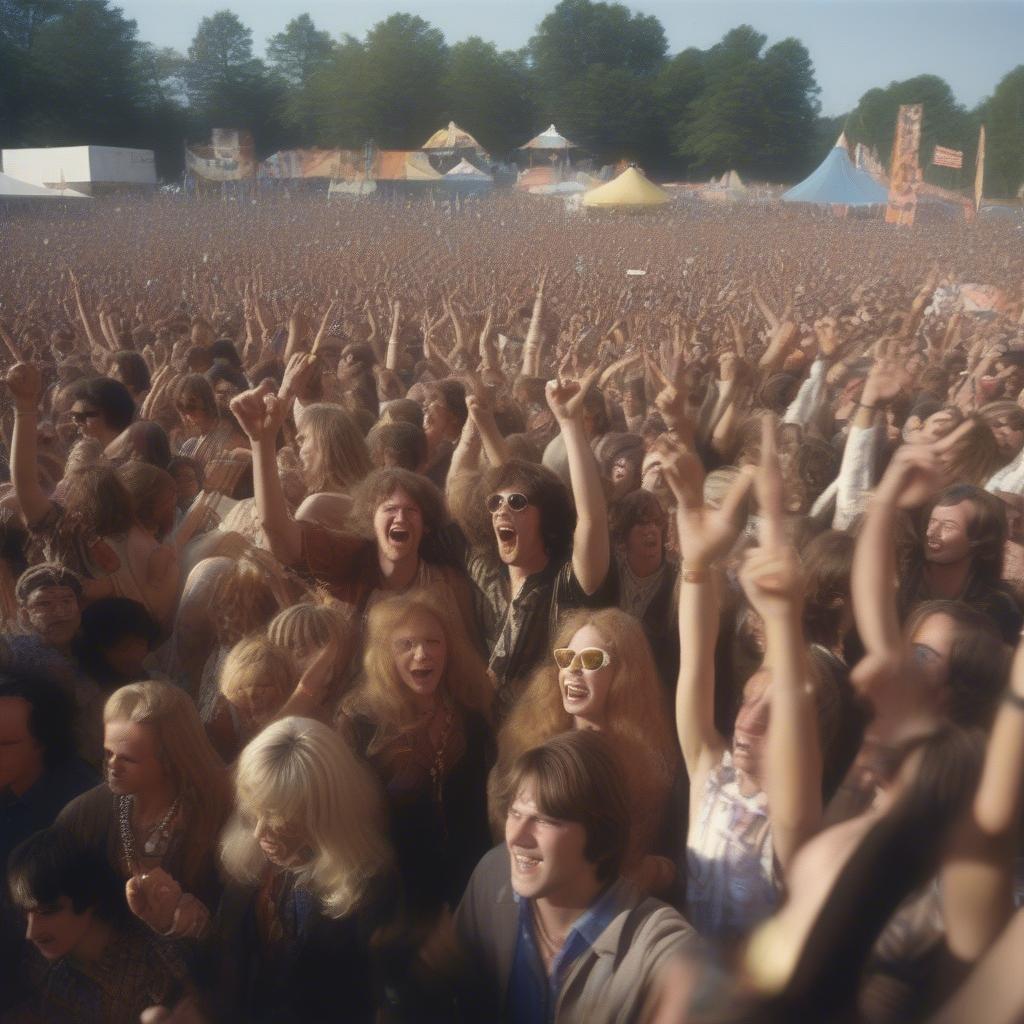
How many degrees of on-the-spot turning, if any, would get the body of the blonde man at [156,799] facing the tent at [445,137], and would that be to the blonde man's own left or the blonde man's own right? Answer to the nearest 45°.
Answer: approximately 135° to the blonde man's own right

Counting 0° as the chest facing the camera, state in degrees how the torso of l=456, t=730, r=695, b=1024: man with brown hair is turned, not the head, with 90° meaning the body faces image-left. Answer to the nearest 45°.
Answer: approximately 45°

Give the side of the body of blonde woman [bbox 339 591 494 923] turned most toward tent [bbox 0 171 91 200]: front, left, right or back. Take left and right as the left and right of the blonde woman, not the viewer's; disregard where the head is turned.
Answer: back

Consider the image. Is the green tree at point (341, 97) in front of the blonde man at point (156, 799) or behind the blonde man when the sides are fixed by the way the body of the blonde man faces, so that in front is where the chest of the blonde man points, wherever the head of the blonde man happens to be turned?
behind

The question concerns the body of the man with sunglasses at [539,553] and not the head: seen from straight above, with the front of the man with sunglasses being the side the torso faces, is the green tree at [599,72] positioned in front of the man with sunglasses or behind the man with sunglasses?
behind

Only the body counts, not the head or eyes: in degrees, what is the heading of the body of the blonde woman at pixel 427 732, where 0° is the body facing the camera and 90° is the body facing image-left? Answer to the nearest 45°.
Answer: approximately 0°

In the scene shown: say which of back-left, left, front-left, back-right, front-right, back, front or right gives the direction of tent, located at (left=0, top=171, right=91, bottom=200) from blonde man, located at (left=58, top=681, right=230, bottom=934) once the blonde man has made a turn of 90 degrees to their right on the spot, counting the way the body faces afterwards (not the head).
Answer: front-right

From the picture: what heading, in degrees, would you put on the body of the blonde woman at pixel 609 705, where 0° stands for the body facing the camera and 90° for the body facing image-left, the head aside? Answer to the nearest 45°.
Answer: approximately 45°

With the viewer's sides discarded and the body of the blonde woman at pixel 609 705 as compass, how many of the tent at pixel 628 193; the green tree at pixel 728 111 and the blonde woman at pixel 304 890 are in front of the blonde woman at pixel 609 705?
1
